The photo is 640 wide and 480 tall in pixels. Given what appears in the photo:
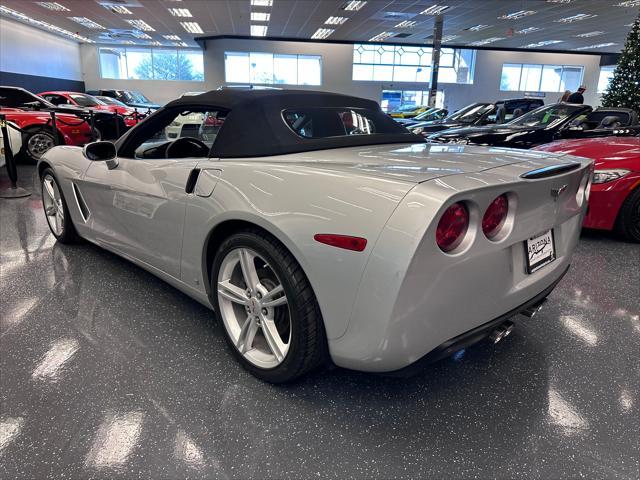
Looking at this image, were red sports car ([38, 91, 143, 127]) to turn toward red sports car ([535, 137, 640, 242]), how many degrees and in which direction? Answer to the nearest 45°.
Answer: approximately 45° to its right

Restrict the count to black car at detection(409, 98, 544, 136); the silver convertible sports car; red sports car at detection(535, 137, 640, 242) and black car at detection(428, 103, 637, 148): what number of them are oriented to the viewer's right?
0

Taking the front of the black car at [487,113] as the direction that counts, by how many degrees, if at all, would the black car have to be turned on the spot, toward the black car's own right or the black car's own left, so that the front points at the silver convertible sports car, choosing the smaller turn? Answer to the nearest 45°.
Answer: approximately 45° to the black car's own left

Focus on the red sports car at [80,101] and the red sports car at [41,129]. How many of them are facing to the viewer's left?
0

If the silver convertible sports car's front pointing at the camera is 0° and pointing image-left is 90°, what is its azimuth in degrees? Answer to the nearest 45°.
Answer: approximately 135°

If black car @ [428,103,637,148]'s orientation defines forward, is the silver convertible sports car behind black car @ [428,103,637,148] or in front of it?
in front

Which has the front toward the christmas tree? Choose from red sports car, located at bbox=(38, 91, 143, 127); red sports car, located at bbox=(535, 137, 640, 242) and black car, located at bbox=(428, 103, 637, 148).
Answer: red sports car, located at bbox=(38, 91, 143, 127)

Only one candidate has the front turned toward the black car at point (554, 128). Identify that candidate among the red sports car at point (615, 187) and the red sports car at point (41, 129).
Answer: the red sports car at point (41, 129)

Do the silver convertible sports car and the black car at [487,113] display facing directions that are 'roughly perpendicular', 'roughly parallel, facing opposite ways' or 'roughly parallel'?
roughly perpendicular

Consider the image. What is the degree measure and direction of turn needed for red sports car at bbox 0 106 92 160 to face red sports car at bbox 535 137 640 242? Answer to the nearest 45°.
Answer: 0° — it already faces it

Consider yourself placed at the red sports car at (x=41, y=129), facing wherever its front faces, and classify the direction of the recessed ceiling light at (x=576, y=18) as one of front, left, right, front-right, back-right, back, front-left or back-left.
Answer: front-left

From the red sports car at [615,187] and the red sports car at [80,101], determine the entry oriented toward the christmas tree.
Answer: the red sports car at [80,101]

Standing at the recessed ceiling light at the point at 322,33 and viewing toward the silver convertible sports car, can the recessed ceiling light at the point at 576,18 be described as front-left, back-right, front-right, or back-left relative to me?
front-left
